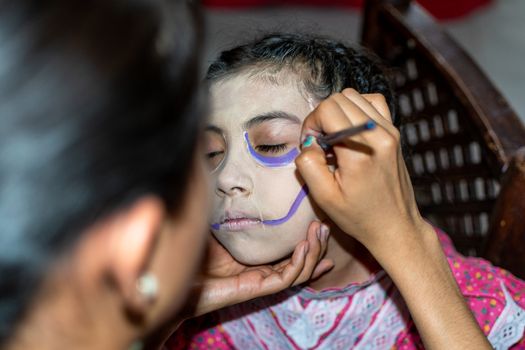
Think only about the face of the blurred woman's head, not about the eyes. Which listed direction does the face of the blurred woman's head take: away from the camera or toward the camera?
away from the camera

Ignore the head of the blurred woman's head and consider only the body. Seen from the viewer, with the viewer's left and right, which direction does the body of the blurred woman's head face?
facing away from the viewer and to the right of the viewer

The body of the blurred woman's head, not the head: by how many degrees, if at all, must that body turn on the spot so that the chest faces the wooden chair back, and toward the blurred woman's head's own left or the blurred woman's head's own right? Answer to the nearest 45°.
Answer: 0° — they already face it
